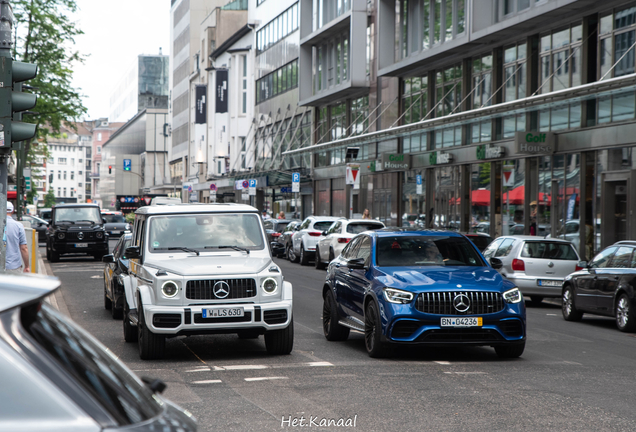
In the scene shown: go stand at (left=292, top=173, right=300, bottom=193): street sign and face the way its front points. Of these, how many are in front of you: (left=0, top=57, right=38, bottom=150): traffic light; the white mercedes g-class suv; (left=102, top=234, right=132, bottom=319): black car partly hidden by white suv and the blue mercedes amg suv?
4

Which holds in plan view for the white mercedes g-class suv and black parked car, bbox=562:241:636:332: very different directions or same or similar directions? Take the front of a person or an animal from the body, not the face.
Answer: very different directions

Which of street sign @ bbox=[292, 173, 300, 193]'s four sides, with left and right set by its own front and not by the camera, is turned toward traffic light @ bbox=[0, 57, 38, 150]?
front

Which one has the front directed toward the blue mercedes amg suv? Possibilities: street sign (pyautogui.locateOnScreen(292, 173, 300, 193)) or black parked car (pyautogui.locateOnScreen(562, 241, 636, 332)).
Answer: the street sign

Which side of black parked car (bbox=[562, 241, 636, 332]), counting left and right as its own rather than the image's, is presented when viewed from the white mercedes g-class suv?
left

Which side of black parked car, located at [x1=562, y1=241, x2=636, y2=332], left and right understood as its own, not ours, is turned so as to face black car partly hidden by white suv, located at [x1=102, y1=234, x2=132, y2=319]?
left

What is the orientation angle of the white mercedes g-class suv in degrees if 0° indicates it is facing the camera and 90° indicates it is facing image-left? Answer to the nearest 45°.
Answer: approximately 0°

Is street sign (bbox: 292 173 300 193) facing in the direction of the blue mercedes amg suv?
yes

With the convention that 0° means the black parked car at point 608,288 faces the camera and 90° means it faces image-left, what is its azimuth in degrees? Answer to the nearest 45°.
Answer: approximately 135°

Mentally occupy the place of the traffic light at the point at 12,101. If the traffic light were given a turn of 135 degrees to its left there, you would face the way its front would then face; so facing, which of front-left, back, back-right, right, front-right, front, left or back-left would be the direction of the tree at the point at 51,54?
front-right

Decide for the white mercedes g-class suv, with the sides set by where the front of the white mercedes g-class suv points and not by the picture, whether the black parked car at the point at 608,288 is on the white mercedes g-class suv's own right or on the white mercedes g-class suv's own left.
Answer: on the white mercedes g-class suv's own left

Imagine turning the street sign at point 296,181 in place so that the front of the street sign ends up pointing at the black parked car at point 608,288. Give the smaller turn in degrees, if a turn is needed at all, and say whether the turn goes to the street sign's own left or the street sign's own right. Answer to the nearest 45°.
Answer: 0° — it already faces it
